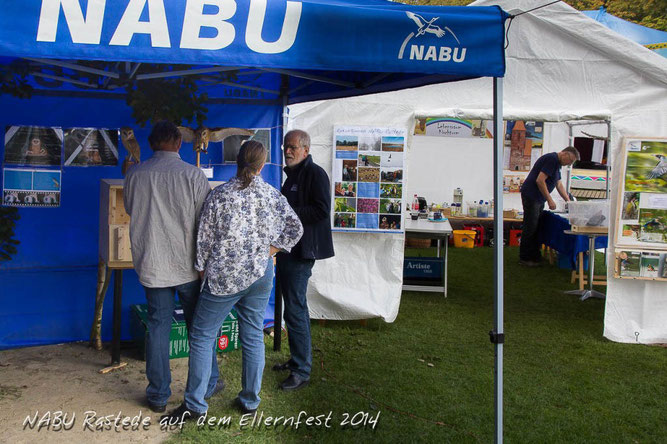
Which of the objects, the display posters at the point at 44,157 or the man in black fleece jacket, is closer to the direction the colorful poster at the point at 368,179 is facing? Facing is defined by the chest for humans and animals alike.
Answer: the man in black fleece jacket

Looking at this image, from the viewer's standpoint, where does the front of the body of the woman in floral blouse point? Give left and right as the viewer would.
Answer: facing away from the viewer

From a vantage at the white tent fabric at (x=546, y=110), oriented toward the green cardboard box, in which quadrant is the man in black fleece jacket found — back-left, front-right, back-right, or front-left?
front-left

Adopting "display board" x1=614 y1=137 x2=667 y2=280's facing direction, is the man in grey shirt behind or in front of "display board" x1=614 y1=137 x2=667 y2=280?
in front

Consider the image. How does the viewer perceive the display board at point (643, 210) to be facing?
facing the viewer

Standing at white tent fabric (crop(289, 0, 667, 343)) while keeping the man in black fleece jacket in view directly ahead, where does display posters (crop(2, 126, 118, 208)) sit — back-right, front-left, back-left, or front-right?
front-right

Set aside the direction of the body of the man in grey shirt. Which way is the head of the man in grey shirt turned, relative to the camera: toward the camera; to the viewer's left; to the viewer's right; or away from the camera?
away from the camera

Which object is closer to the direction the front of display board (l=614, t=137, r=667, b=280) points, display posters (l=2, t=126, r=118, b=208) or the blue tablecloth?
the display posters

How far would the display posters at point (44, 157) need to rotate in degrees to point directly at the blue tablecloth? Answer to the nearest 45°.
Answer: approximately 90° to its left

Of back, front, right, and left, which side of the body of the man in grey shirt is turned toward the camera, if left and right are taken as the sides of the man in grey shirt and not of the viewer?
back

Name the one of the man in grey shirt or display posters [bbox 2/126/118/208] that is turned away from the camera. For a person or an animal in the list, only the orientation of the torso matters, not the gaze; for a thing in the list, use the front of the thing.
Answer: the man in grey shirt

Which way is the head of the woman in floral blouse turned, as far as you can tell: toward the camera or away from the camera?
away from the camera

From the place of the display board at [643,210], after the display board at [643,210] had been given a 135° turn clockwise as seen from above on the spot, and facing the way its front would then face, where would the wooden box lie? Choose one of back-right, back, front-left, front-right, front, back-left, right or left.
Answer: left

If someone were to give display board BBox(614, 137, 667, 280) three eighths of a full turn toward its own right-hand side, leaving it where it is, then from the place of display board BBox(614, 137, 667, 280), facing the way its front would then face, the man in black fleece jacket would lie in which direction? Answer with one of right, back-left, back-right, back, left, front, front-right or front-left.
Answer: left

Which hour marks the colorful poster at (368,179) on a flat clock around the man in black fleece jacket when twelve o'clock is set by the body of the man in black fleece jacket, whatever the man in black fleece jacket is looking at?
The colorful poster is roughly at 5 o'clock from the man in black fleece jacket.

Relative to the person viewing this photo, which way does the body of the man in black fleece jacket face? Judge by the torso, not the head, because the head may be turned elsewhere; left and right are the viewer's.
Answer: facing the viewer and to the left of the viewer

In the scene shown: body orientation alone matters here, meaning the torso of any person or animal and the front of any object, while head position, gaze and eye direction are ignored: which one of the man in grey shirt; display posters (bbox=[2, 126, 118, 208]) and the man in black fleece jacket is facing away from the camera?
the man in grey shirt

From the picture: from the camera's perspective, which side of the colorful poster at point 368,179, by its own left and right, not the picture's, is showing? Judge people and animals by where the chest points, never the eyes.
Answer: front

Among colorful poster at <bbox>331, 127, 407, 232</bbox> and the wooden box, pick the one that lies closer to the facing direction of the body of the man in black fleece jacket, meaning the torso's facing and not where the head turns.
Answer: the wooden box

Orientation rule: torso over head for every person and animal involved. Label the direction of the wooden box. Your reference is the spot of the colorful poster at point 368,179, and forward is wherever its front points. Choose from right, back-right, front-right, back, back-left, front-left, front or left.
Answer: front-right
